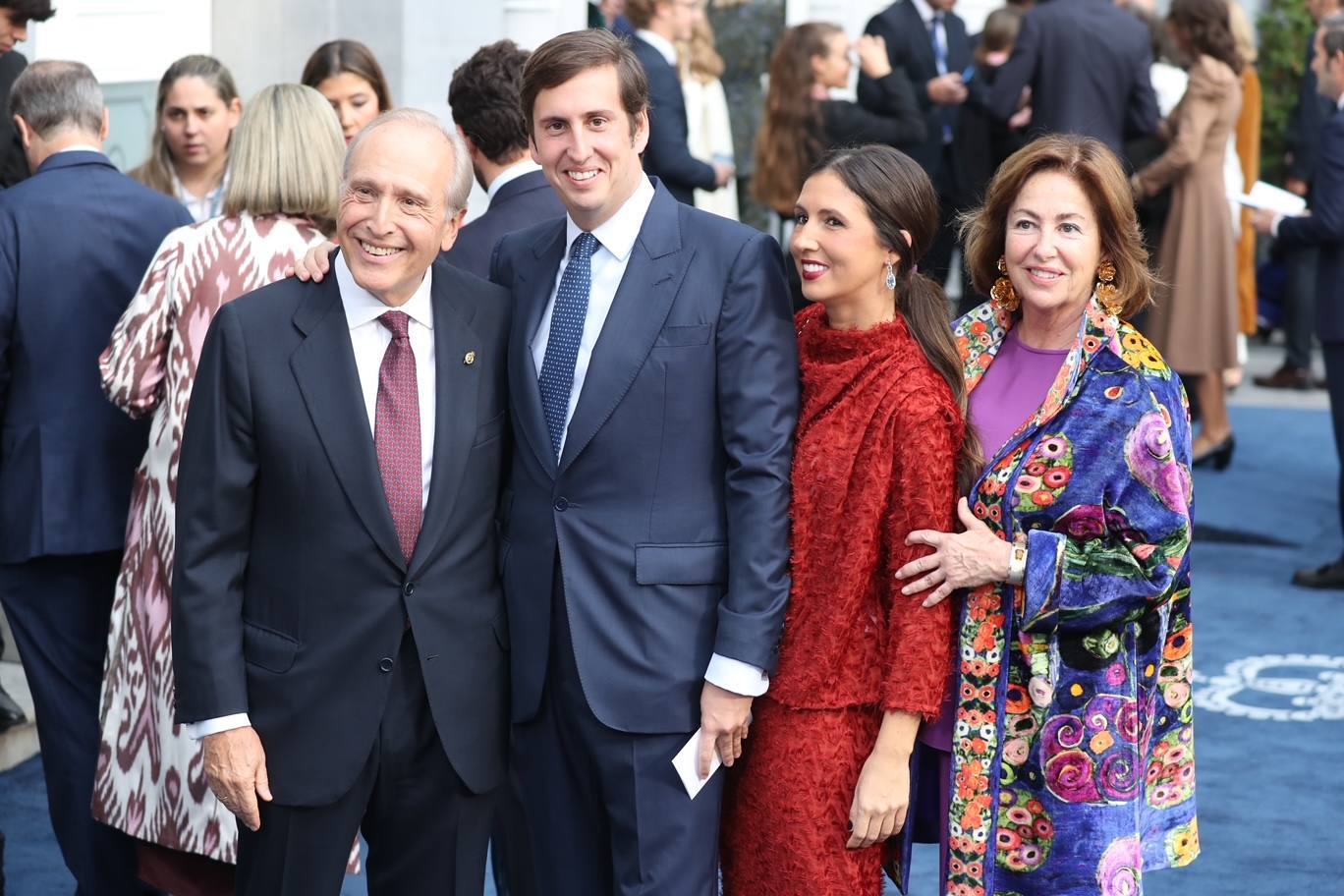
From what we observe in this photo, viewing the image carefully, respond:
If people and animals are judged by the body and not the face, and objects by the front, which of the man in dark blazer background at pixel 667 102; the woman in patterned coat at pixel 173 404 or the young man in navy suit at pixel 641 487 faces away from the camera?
the woman in patterned coat

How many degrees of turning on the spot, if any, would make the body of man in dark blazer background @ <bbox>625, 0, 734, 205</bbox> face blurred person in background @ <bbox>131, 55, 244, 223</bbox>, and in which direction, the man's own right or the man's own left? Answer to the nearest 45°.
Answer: approximately 135° to the man's own right

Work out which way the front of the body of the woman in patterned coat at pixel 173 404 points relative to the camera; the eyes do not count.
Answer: away from the camera

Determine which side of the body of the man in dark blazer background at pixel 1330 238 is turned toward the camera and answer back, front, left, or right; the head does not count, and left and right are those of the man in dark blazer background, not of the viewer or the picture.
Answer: left

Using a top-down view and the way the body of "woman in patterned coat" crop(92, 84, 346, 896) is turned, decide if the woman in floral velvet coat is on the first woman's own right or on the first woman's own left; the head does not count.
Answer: on the first woman's own right

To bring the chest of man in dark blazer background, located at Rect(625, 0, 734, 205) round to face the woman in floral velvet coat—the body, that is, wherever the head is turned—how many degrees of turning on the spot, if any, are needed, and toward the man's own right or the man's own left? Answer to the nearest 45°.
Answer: approximately 90° to the man's own right

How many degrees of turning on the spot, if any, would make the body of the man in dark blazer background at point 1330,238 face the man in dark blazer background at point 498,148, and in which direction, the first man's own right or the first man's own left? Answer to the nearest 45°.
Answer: approximately 45° to the first man's own left

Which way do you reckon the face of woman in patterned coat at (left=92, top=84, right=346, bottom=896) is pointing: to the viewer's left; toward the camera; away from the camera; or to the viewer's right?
away from the camera

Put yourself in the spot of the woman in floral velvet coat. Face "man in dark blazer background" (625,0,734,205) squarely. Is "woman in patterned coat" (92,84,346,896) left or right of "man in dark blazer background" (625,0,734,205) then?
left

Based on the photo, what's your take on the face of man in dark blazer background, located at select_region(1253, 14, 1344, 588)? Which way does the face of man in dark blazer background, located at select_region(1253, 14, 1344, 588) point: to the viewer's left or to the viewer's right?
to the viewer's left
